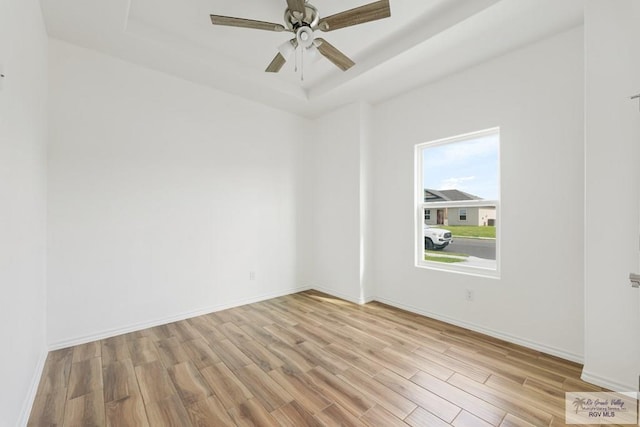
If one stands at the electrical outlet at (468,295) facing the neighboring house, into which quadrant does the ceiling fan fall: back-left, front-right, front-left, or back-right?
back-left

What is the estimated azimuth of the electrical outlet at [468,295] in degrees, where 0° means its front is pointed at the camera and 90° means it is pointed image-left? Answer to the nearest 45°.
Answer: approximately 0°
